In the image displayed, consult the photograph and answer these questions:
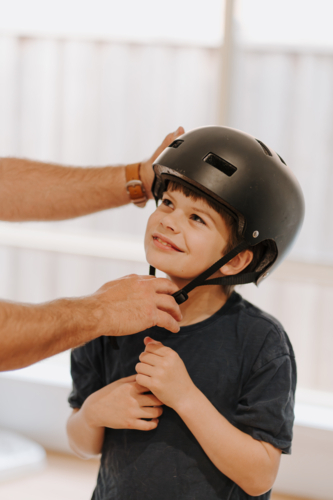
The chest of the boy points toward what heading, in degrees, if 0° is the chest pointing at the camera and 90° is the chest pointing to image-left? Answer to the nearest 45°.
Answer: approximately 45°

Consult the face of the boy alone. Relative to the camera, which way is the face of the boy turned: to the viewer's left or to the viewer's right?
to the viewer's left

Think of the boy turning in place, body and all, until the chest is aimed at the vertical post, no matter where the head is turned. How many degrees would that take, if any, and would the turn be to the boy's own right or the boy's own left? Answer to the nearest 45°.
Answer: approximately 135° to the boy's own right
